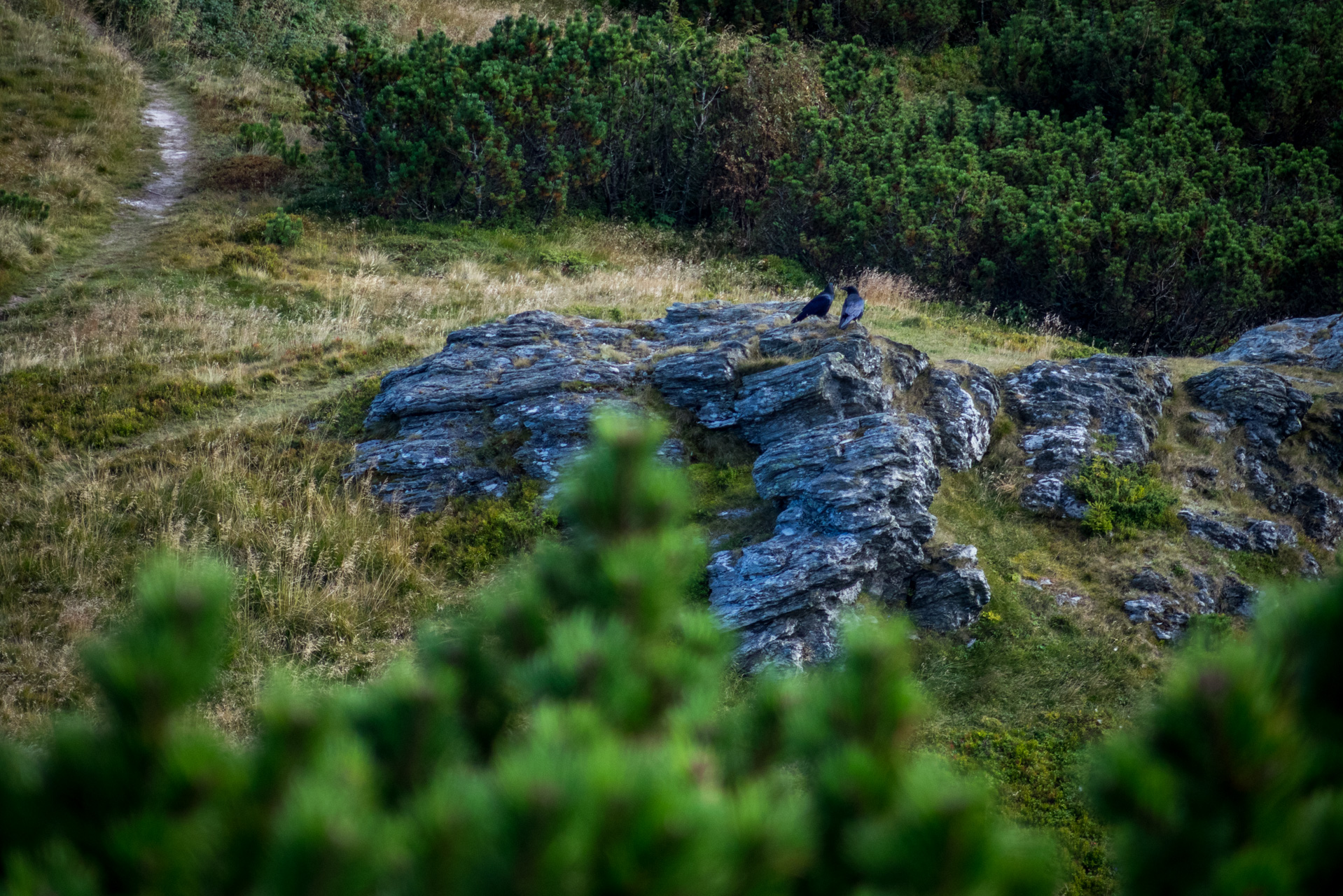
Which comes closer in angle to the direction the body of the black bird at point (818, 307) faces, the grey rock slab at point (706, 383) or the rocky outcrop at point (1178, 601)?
the rocky outcrop

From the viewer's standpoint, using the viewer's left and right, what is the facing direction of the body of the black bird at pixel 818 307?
facing to the right of the viewer

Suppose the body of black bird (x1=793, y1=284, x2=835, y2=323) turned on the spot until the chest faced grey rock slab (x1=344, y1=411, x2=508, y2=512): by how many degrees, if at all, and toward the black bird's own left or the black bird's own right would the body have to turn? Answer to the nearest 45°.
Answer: approximately 135° to the black bird's own right

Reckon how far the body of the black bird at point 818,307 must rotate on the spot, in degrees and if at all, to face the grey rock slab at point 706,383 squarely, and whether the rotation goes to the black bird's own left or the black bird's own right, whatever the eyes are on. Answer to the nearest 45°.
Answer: approximately 135° to the black bird's own right

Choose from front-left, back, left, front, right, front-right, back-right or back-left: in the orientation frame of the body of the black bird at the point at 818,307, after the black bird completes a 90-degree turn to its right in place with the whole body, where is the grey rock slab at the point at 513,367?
right
